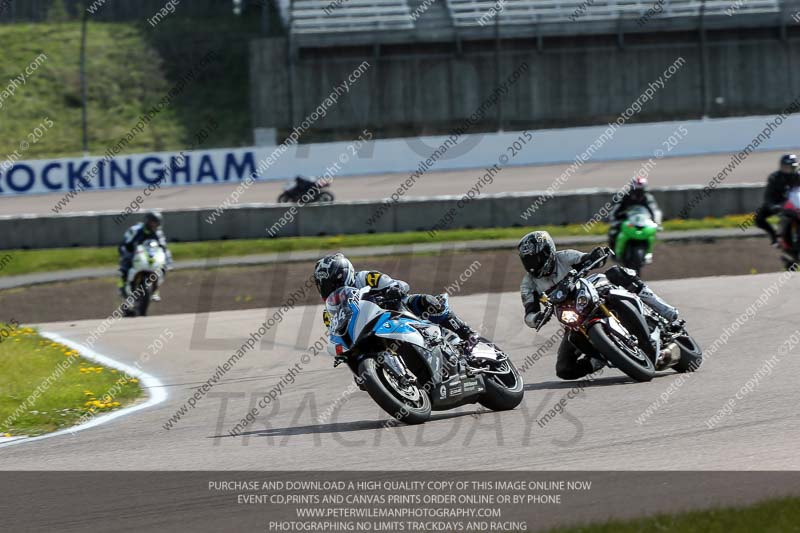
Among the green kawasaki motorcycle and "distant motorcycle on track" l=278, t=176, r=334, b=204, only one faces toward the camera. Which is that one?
the green kawasaki motorcycle

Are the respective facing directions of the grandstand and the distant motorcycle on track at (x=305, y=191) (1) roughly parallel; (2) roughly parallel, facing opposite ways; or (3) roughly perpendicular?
roughly perpendicular

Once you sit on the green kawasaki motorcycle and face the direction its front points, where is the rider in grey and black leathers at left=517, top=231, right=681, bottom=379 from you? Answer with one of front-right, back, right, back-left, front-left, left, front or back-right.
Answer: front

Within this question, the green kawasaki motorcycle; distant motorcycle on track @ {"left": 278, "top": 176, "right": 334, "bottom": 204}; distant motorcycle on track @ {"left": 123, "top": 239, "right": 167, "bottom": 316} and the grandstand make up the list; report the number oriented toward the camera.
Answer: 3

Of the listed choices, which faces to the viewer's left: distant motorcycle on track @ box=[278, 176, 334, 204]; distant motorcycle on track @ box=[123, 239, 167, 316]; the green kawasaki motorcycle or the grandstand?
distant motorcycle on track @ box=[278, 176, 334, 204]

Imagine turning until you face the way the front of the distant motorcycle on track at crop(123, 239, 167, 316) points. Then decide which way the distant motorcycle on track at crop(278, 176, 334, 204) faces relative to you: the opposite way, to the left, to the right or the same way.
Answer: to the right

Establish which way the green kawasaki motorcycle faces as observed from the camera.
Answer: facing the viewer

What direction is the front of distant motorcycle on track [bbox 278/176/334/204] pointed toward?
to the viewer's left

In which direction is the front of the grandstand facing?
toward the camera

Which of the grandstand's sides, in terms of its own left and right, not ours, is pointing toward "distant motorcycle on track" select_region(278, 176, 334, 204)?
front

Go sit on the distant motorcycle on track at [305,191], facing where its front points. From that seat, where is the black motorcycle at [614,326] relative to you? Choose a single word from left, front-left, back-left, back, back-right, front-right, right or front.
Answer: left

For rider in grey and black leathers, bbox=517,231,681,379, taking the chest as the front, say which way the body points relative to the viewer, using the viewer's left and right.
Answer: facing the viewer and to the left of the viewer

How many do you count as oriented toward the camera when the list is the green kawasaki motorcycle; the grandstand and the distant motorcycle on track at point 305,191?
2

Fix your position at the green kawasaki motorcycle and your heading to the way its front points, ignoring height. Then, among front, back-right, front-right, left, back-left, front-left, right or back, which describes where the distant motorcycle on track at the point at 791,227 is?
left
